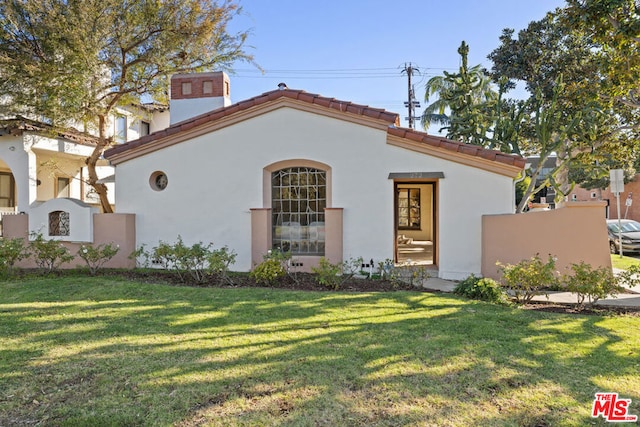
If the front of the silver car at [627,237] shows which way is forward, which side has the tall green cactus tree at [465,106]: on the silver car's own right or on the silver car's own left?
on the silver car's own right
